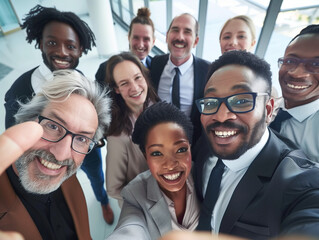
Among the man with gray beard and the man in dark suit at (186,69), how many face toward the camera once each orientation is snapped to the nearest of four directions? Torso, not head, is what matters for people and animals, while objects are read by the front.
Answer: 2

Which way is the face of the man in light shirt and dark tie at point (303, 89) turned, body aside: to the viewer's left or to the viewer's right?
to the viewer's left

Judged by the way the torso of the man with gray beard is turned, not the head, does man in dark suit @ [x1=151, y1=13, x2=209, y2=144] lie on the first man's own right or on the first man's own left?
on the first man's own left

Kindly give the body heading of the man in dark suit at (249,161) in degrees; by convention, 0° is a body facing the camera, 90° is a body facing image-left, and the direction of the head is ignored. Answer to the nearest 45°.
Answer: approximately 45°

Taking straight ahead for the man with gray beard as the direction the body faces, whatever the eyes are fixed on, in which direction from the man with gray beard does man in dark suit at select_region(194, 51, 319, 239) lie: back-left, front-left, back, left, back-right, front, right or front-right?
front-left

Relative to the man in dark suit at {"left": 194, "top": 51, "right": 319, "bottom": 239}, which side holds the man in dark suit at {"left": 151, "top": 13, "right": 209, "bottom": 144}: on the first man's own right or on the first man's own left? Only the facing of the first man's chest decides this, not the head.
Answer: on the first man's own right

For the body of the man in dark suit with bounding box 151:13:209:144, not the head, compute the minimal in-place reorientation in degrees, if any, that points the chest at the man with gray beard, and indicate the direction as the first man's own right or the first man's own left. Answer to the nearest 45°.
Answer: approximately 45° to the first man's own right
